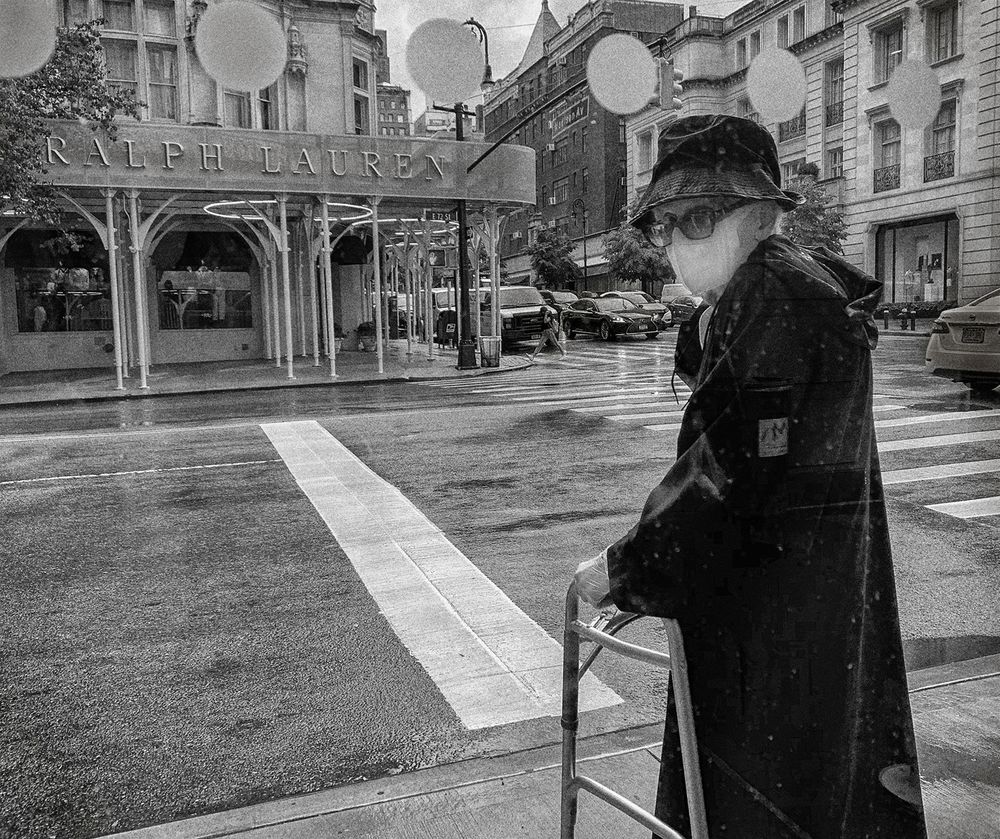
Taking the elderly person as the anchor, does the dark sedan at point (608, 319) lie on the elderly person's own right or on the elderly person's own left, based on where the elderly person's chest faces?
on the elderly person's own right

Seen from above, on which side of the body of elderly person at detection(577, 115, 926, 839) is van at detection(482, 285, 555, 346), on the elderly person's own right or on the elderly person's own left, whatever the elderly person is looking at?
on the elderly person's own right

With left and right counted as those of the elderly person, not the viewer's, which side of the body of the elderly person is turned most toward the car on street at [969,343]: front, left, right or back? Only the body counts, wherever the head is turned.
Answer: right

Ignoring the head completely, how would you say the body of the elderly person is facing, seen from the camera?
to the viewer's left

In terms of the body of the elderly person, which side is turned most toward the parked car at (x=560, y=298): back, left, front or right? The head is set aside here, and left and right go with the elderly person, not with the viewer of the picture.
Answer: right
